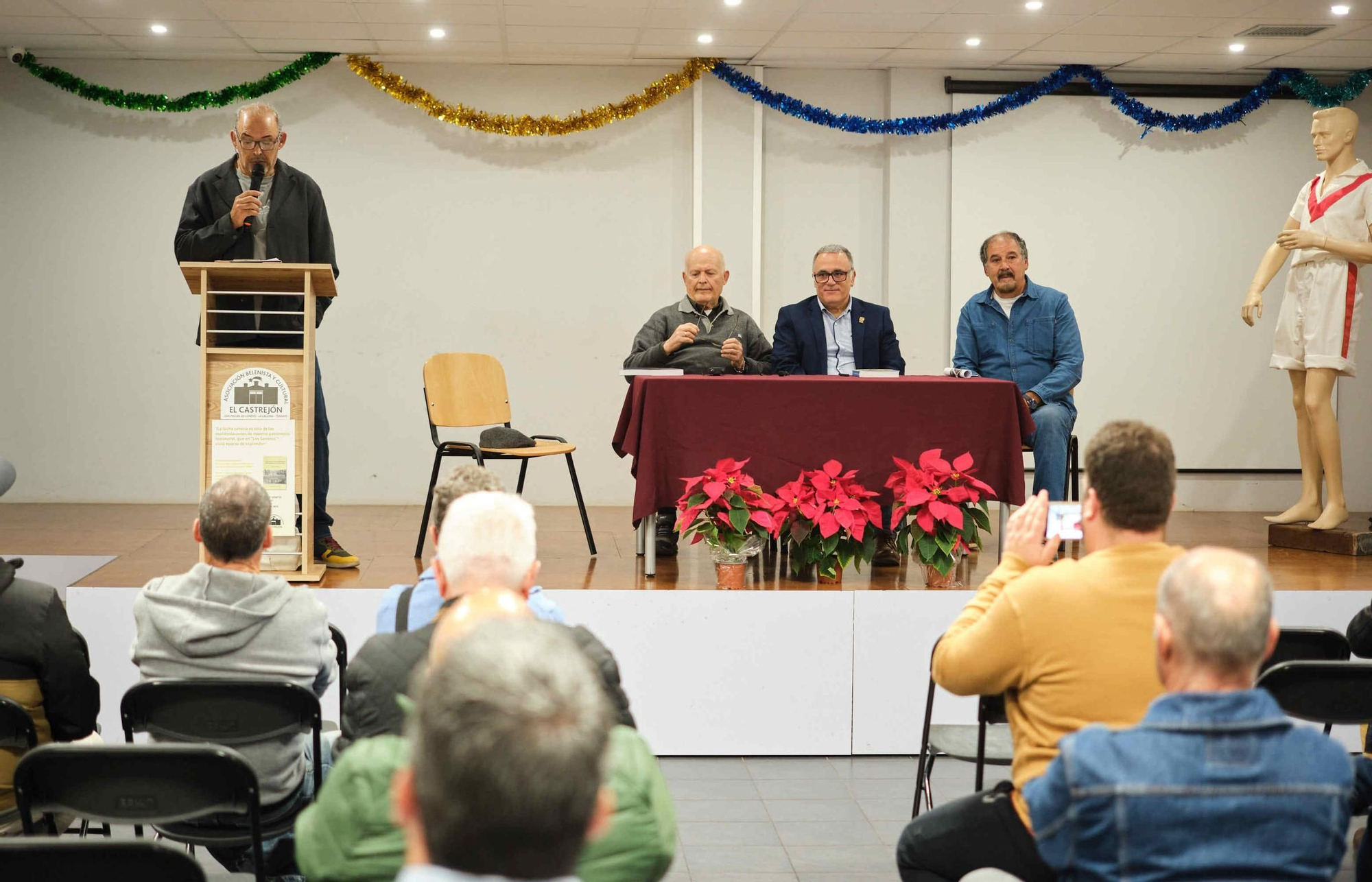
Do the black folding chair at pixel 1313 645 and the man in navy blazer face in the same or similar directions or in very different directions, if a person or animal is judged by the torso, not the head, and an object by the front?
very different directions

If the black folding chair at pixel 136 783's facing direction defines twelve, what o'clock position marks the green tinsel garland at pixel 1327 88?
The green tinsel garland is roughly at 2 o'clock from the black folding chair.

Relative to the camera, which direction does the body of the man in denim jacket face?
away from the camera

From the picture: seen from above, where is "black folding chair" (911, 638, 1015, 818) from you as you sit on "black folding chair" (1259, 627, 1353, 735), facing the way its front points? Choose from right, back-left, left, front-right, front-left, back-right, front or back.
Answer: back-left

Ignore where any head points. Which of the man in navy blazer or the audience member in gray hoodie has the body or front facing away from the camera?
the audience member in gray hoodie

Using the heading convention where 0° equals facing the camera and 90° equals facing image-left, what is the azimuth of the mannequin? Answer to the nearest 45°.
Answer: approximately 45°

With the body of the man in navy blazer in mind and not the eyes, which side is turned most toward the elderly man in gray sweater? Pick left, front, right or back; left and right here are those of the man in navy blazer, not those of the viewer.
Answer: right

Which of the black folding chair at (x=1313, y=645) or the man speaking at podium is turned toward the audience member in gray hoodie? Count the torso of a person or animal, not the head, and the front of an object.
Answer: the man speaking at podium

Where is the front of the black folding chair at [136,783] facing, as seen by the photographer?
facing away from the viewer

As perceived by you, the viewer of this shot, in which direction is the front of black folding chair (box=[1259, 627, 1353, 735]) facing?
facing away from the viewer

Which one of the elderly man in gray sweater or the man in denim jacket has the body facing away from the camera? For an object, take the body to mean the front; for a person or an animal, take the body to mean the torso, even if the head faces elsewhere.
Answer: the man in denim jacket

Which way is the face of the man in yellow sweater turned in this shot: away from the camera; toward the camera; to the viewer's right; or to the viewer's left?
away from the camera
